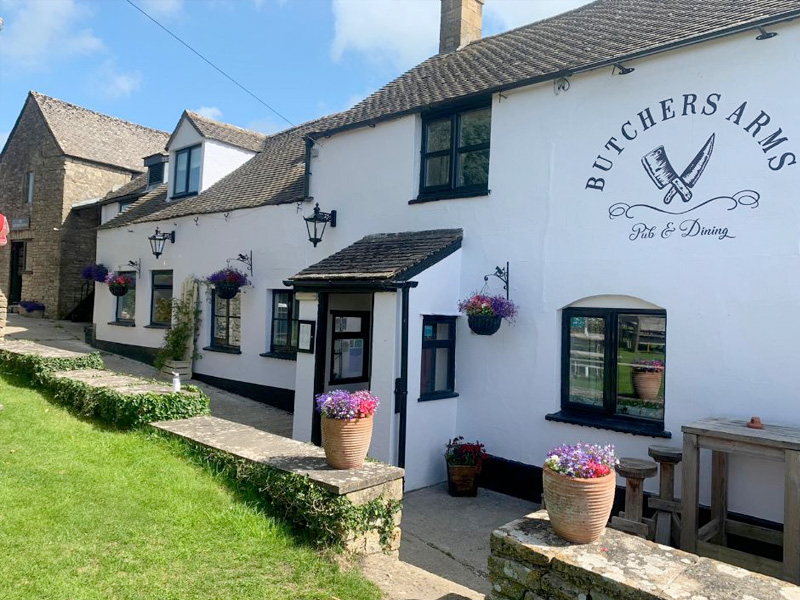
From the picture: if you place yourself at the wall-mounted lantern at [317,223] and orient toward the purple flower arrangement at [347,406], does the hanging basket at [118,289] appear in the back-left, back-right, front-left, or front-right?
back-right

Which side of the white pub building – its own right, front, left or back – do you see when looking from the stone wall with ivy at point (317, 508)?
front

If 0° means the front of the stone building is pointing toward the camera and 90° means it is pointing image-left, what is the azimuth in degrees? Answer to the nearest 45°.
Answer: approximately 45°

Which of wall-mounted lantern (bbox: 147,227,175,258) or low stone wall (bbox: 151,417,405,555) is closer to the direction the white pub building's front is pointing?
the low stone wall

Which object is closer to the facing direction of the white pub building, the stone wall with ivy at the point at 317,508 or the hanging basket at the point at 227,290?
the stone wall with ivy

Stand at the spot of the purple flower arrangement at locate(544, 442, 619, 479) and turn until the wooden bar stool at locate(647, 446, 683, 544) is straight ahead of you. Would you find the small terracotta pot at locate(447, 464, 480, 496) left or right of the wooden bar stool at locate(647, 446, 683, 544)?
left

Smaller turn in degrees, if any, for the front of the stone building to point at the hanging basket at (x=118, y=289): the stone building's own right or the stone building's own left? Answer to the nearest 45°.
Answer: approximately 45° to the stone building's own left

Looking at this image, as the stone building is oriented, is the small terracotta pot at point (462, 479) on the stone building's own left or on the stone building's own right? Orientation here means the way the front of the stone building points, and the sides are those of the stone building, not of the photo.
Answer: on the stone building's own left

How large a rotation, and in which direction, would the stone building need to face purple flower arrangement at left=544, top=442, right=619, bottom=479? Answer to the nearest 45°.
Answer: approximately 45° to its left

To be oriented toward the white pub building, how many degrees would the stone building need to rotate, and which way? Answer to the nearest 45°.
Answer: approximately 45° to its left

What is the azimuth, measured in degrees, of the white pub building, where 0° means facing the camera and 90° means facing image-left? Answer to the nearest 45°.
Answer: approximately 45°

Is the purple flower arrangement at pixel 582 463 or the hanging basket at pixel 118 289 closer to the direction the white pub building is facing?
the purple flower arrangement
